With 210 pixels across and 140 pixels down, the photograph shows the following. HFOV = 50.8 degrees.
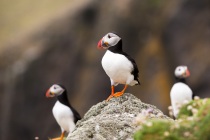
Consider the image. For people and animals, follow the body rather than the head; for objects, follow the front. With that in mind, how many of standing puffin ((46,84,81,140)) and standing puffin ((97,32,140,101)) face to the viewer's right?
0

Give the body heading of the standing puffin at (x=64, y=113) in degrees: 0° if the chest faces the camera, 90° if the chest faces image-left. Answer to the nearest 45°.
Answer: approximately 45°

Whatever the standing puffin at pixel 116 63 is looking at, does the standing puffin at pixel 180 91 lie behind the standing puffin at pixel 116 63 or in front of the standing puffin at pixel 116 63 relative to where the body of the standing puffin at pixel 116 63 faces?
behind

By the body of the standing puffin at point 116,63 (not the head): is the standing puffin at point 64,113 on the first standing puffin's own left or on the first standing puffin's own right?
on the first standing puffin's own right

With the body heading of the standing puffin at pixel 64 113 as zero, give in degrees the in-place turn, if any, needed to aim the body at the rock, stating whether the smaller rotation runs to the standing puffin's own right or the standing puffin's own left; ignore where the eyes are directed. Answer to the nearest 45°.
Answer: approximately 45° to the standing puffin's own left
